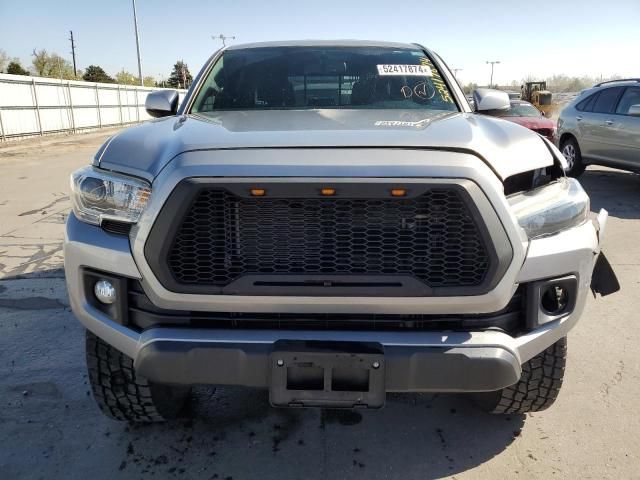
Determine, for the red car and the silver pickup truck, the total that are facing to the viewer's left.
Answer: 0

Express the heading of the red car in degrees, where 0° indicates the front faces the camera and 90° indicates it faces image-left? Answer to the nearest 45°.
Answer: approximately 315°

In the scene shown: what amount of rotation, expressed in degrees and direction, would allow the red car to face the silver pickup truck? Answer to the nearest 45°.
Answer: approximately 45° to its right

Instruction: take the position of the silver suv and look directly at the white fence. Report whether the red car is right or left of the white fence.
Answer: right

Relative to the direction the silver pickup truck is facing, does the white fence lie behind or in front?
behind

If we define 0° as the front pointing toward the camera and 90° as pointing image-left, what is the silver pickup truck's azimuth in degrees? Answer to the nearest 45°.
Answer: approximately 0°

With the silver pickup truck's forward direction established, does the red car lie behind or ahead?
behind

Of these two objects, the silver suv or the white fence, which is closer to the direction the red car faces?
the silver suv
